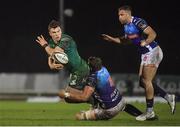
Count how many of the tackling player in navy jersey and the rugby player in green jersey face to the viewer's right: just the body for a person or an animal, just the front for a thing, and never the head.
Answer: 0

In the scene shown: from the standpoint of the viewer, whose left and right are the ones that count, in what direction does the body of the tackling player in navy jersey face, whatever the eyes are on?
facing away from the viewer and to the left of the viewer

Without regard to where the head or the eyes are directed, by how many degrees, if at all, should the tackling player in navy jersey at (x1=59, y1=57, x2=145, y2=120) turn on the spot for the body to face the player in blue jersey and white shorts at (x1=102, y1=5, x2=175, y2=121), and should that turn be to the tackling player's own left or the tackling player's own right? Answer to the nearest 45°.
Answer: approximately 90° to the tackling player's own right

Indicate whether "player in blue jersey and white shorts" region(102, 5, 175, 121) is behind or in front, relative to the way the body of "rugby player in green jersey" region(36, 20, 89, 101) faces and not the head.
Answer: behind

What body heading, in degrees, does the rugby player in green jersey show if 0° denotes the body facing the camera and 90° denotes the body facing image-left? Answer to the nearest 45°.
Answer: approximately 45°
